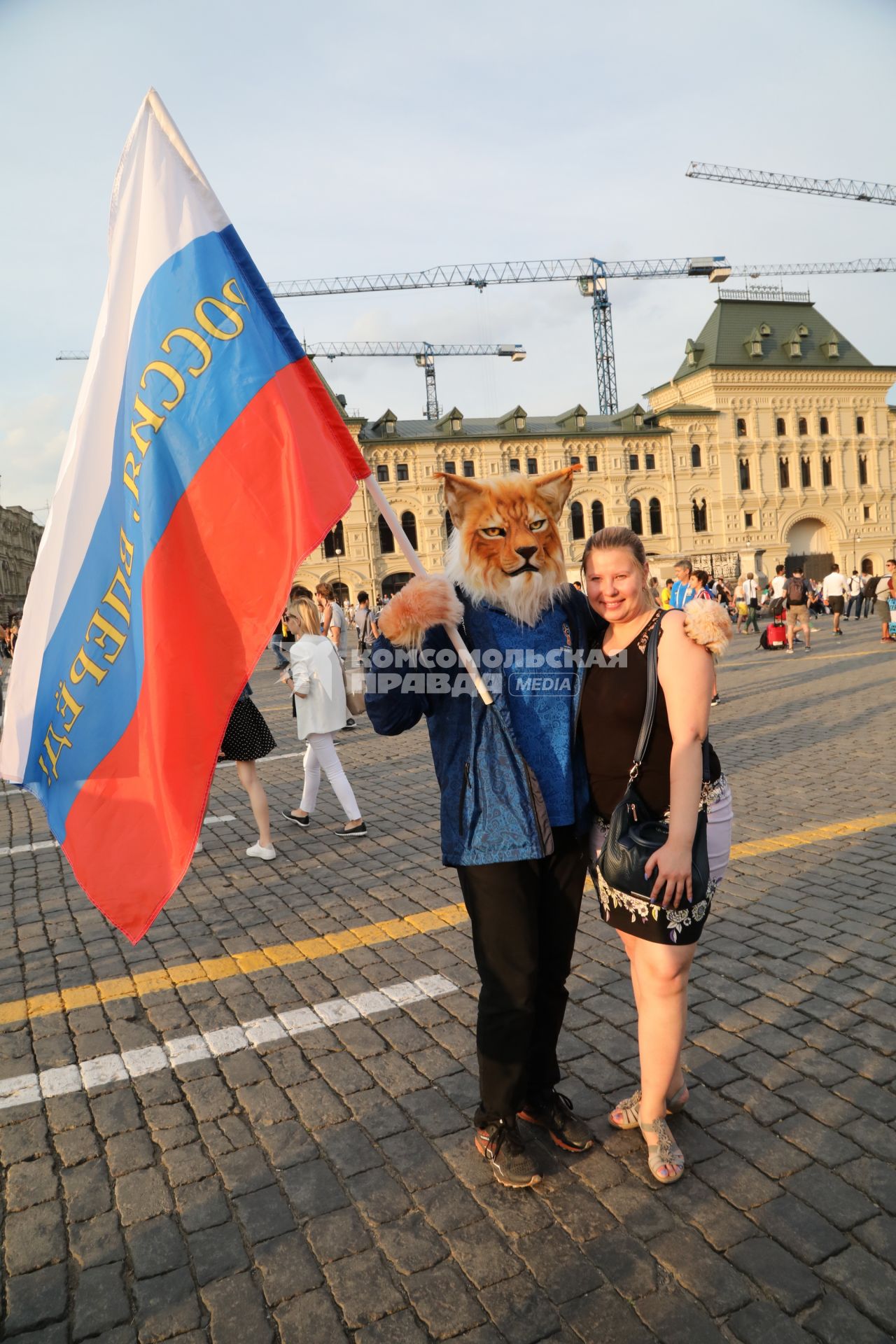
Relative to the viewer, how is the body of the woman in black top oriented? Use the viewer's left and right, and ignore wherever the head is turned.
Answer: facing the viewer and to the left of the viewer

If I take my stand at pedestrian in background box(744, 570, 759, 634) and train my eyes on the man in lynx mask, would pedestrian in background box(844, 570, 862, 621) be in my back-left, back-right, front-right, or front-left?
back-left

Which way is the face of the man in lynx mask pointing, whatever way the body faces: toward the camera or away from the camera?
toward the camera

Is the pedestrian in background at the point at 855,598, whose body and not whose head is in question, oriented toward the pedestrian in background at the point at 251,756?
no
